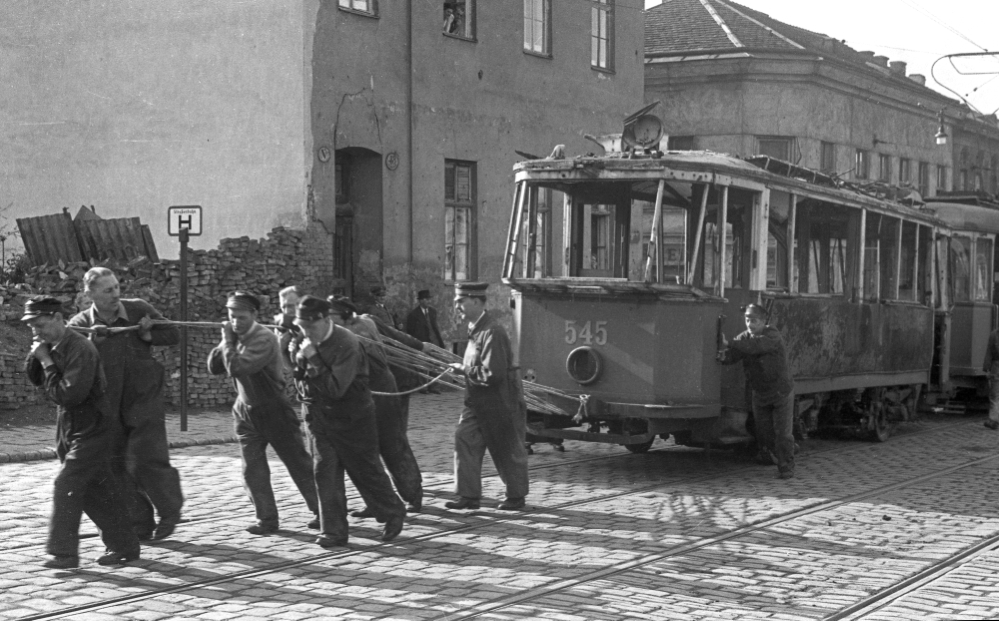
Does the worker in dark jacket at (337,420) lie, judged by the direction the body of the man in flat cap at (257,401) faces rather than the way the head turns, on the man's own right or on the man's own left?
on the man's own left

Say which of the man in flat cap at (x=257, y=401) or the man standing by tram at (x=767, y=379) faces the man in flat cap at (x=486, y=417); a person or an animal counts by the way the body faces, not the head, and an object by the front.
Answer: the man standing by tram

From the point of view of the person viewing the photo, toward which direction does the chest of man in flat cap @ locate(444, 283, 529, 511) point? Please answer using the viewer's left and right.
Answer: facing to the left of the viewer

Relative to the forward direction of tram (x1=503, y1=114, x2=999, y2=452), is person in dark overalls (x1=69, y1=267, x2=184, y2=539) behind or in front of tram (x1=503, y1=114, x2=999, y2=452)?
in front

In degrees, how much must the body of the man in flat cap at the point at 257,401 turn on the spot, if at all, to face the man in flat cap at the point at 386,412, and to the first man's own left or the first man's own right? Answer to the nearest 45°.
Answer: approximately 180°

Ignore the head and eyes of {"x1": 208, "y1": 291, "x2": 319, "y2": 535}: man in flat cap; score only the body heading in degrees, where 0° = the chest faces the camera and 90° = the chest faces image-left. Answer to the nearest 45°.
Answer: approximately 45°

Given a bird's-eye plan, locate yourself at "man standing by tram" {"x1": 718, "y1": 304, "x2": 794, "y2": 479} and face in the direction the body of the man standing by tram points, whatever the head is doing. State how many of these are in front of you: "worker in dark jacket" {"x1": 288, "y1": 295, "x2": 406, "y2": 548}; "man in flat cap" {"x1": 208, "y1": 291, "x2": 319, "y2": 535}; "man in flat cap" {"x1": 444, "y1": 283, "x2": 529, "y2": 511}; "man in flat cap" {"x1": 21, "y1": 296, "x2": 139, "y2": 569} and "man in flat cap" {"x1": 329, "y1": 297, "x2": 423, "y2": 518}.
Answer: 5

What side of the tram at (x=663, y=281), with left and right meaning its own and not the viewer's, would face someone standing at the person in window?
right

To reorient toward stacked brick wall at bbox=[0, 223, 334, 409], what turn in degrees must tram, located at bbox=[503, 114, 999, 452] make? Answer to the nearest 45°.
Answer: approximately 90° to its right

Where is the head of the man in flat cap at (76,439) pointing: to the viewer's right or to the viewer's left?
to the viewer's left

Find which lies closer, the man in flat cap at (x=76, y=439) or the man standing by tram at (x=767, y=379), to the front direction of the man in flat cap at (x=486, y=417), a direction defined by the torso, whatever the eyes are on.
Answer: the man in flat cap
